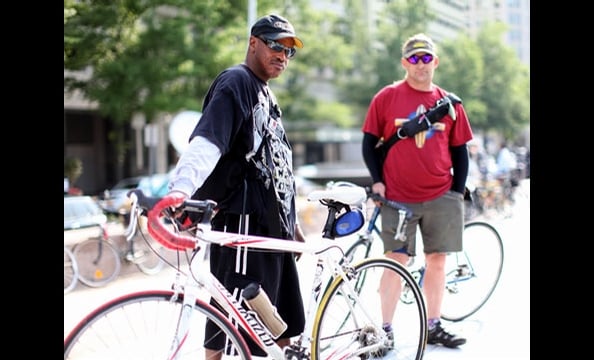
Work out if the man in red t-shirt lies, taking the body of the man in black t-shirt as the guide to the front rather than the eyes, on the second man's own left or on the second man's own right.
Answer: on the second man's own left

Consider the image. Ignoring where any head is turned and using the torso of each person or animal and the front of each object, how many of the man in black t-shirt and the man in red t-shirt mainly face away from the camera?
0

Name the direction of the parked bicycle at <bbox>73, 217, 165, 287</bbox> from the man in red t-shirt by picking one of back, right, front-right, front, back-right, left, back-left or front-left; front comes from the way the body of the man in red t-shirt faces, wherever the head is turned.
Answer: back-right

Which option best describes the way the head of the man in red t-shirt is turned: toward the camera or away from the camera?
toward the camera

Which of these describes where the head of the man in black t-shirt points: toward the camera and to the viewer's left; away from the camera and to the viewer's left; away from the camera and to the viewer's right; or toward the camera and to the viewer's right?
toward the camera and to the viewer's right

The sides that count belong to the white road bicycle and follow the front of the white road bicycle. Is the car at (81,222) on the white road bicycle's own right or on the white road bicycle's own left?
on the white road bicycle's own right

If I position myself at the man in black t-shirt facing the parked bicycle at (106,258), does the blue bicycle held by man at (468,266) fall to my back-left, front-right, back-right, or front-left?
front-right

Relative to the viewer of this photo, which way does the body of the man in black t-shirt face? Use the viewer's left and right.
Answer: facing the viewer and to the right of the viewer

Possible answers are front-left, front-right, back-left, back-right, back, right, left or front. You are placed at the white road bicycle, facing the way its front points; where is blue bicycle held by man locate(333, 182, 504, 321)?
back

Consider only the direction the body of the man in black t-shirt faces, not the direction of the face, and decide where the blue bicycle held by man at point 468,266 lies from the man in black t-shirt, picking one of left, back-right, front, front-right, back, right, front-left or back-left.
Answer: left

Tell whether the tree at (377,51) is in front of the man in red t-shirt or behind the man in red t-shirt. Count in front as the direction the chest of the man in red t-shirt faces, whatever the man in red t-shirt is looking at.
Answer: behind

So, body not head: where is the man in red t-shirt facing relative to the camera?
toward the camera
